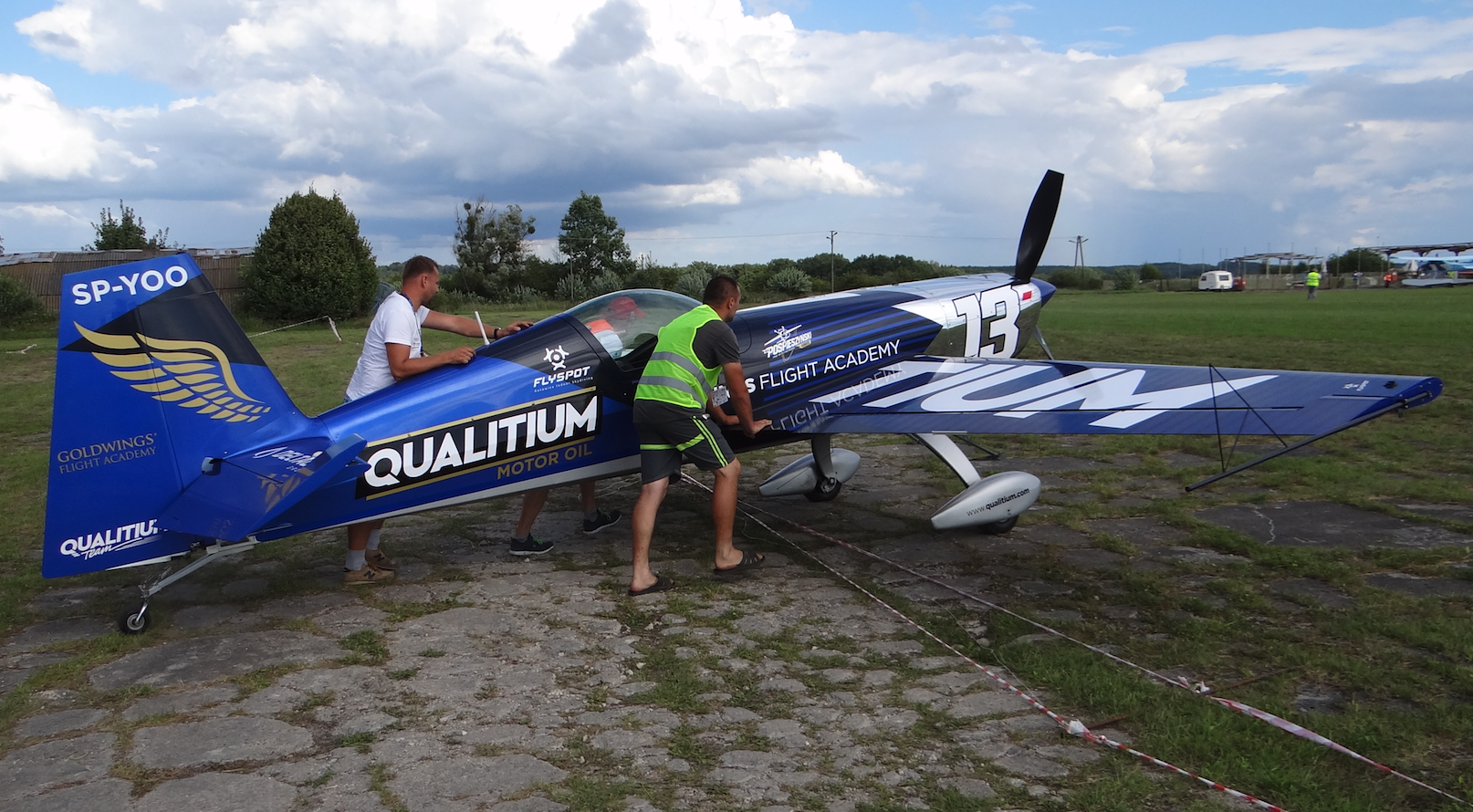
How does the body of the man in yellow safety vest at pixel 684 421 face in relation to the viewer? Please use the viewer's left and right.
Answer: facing away from the viewer and to the right of the viewer

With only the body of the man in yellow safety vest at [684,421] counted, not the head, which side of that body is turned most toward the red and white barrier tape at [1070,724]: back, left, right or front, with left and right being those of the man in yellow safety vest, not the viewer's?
right

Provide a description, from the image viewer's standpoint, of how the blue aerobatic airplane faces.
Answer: facing away from the viewer and to the right of the viewer

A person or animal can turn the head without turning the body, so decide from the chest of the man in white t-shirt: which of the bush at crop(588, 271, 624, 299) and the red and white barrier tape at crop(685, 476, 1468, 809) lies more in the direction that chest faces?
the red and white barrier tape

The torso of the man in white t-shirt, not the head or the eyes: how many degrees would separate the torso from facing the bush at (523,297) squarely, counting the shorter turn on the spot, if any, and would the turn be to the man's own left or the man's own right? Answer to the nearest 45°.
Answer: approximately 90° to the man's own left

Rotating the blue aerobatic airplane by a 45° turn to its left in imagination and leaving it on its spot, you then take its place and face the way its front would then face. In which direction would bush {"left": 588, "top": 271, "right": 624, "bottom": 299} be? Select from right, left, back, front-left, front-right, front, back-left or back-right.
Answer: front

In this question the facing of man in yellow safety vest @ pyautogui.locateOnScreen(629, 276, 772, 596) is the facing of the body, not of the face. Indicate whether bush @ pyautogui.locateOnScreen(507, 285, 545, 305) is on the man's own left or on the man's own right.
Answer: on the man's own left

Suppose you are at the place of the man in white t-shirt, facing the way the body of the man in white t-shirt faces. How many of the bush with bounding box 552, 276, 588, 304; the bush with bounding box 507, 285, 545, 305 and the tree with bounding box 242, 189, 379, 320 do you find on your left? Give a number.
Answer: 3

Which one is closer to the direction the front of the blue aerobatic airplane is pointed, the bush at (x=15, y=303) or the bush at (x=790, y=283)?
the bush at (x=790, y=283)

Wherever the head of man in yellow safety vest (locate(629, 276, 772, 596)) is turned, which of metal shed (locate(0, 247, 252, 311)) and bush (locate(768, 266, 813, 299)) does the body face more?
the bush

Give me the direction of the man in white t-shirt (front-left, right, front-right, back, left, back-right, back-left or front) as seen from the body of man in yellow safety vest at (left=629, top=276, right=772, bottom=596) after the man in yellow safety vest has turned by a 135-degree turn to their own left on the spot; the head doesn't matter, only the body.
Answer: front

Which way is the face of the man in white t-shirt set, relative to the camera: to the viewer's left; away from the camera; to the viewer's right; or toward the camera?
to the viewer's right

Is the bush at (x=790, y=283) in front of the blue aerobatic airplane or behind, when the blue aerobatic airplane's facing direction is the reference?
in front

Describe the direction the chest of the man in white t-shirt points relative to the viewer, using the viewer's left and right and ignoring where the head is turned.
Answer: facing to the right of the viewer

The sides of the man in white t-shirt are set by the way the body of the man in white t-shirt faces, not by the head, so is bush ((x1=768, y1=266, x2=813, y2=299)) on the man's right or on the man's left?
on the man's left
